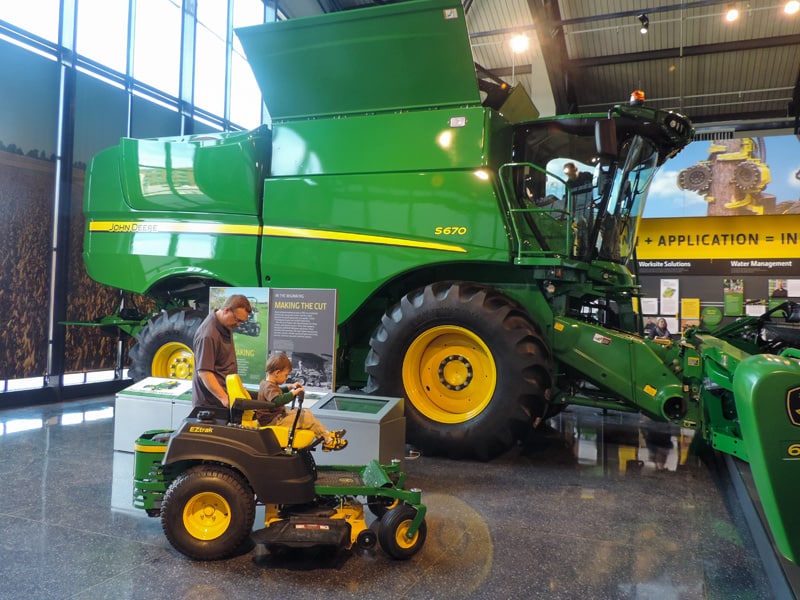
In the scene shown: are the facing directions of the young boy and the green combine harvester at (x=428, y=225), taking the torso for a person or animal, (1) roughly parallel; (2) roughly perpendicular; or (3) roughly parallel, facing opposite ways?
roughly parallel

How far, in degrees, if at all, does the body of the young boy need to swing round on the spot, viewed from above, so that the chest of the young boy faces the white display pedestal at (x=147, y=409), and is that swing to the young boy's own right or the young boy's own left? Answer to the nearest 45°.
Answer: approximately 135° to the young boy's own left

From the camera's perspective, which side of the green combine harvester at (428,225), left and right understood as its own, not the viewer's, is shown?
right

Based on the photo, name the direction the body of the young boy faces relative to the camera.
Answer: to the viewer's right

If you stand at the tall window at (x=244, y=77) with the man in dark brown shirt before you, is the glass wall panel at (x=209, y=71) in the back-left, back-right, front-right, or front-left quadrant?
front-right

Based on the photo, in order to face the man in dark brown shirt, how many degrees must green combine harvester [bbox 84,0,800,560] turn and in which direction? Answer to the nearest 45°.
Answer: approximately 135° to its right

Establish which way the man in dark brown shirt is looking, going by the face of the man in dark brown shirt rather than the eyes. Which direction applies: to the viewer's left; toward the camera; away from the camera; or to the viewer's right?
to the viewer's right

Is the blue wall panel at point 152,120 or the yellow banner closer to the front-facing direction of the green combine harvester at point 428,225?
the yellow banner

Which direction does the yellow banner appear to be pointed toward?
toward the camera

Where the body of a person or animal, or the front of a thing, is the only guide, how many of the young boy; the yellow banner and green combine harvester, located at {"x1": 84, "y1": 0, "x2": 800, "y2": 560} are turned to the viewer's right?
2

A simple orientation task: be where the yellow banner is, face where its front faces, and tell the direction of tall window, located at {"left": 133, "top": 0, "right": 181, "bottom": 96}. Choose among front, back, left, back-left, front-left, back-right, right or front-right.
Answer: front-right

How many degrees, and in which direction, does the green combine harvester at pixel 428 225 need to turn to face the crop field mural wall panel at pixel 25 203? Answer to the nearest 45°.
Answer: approximately 180°

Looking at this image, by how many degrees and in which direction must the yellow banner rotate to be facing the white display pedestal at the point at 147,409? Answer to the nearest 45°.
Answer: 0° — it already faces it

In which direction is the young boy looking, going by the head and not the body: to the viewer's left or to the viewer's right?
to the viewer's right

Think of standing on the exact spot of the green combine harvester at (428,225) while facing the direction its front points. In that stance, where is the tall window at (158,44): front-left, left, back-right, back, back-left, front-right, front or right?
back-left

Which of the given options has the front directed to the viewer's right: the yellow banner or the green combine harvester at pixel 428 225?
the green combine harvester

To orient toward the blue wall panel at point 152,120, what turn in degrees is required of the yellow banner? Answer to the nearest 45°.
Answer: approximately 45° to its right

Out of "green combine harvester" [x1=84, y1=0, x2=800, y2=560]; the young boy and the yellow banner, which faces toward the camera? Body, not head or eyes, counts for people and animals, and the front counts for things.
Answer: the yellow banner
